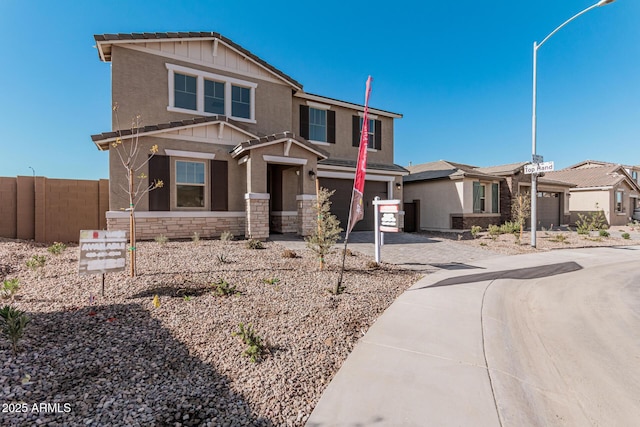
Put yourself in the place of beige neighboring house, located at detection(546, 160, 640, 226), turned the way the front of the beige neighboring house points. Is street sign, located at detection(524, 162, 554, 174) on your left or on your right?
on your right

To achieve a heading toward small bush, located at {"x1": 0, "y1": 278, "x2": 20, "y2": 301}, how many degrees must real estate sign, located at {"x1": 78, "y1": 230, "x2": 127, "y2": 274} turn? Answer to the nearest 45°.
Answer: approximately 90° to its right

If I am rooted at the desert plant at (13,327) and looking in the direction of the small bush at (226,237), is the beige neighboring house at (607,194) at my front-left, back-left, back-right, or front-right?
front-right

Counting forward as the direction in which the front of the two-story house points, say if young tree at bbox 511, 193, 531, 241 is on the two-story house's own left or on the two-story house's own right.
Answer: on the two-story house's own left

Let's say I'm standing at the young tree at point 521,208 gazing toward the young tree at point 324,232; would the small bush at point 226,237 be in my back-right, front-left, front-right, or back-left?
front-right

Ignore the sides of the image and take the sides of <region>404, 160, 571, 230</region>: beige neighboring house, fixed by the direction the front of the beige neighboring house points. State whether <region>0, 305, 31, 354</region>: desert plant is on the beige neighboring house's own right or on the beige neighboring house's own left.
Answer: on the beige neighboring house's own right

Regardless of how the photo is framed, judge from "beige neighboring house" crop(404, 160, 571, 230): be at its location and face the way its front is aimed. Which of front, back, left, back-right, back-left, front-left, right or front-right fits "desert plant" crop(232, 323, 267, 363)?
front-right

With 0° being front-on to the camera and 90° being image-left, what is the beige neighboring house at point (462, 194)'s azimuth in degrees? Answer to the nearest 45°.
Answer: approximately 315°

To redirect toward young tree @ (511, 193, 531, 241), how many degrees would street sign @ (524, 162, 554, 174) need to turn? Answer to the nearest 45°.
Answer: approximately 180°

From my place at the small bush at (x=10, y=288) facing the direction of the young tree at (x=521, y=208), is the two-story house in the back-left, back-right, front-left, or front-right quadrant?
front-left

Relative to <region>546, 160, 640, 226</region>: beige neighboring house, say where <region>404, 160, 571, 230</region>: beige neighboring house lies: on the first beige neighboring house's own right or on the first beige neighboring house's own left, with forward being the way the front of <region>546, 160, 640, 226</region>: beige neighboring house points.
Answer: on the first beige neighboring house's own right

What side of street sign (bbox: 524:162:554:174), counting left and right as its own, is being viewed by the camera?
front

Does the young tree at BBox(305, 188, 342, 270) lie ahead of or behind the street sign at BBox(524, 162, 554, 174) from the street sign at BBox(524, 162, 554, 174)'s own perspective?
ahead

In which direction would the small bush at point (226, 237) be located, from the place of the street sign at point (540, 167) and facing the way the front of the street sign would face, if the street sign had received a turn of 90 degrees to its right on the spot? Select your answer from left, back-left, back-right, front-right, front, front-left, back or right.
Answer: front-left

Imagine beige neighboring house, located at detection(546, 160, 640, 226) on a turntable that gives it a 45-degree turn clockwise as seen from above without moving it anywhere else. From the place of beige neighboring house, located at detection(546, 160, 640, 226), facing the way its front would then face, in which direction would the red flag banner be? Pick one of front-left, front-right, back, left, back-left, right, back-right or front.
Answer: front
